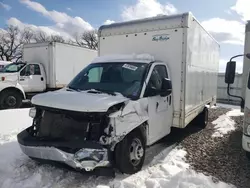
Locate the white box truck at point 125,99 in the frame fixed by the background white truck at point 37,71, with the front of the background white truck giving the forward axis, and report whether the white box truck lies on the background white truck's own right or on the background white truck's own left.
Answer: on the background white truck's own left

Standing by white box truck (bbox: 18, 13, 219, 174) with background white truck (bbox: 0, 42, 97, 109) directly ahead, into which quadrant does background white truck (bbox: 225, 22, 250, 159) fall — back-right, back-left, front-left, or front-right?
back-right

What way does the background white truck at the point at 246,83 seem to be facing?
toward the camera

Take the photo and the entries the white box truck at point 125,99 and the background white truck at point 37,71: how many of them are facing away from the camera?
0

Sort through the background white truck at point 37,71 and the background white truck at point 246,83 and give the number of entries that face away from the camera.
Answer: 0

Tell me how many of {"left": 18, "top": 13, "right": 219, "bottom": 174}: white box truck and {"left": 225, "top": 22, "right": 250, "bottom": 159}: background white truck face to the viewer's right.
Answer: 0

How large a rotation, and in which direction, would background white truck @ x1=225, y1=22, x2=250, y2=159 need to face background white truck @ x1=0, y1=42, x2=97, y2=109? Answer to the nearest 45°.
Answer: approximately 135° to its right

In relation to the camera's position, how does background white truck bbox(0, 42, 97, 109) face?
facing the viewer and to the left of the viewer

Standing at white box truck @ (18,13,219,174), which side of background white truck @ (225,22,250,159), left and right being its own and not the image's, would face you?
right

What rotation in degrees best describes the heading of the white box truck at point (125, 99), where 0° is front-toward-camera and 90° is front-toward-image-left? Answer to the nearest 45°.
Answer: approximately 45°

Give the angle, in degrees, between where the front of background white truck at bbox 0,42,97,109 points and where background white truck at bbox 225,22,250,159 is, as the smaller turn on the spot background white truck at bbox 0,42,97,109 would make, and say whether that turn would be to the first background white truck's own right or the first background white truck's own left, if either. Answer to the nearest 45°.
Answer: approximately 90° to the first background white truck's own left
